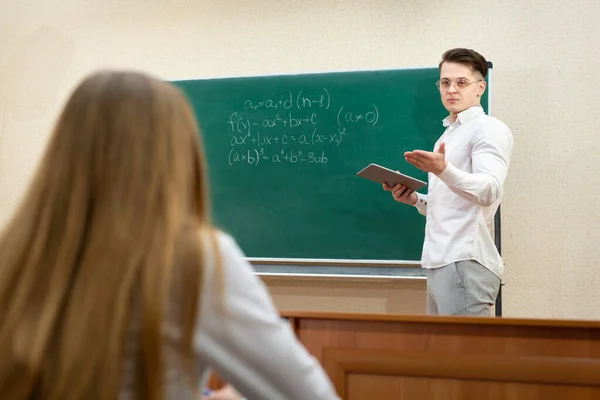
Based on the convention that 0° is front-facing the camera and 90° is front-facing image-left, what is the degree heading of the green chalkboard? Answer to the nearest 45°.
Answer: approximately 0°

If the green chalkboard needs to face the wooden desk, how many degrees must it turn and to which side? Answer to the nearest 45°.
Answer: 0° — it already faces it

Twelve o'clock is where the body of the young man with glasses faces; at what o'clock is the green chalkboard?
The green chalkboard is roughly at 3 o'clock from the young man with glasses.

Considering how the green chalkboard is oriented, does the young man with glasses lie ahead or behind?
ahead

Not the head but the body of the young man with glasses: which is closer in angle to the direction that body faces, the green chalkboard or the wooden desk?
the wooden desk

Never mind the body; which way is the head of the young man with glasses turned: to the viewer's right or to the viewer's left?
to the viewer's left
